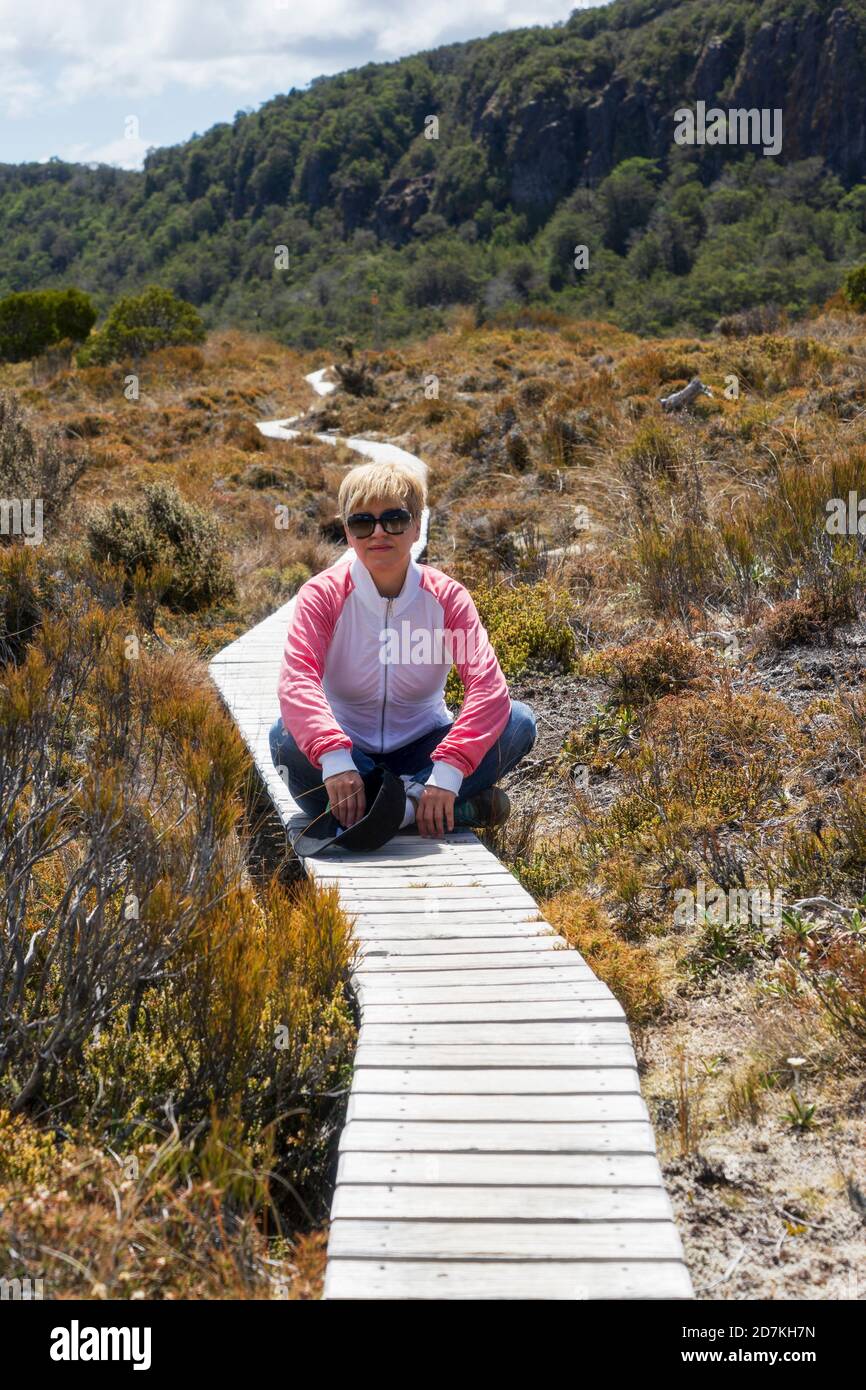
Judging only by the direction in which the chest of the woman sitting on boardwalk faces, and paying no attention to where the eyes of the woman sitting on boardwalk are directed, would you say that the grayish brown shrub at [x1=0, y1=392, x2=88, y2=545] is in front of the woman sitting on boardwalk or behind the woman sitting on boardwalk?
behind

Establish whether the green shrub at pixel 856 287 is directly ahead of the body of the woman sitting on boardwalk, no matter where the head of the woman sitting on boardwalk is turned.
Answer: no

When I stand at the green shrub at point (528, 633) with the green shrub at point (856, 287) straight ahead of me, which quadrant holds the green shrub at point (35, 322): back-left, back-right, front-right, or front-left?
front-left

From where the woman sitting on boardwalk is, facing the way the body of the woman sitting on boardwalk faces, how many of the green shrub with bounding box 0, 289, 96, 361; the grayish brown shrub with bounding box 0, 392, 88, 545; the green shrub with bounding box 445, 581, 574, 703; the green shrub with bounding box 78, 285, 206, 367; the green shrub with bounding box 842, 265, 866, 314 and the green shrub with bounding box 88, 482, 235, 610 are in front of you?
0

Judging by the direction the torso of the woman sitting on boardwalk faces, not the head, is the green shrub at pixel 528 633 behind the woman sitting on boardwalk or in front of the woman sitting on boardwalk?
behind

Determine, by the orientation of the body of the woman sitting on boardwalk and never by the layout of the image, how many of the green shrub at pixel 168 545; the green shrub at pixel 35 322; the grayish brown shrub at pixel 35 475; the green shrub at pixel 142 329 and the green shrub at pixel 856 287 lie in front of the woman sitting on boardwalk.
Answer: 0

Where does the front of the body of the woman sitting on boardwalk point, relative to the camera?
toward the camera

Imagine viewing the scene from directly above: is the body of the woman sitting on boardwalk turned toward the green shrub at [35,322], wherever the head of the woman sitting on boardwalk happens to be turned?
no

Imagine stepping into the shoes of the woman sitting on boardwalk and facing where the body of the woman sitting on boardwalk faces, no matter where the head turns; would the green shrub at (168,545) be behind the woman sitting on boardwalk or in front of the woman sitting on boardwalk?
behind

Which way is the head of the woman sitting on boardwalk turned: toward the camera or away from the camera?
toward the camera

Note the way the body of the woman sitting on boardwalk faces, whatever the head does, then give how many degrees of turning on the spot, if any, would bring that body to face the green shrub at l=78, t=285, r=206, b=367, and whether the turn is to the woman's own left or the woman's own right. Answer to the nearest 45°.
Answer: approximately 180°
